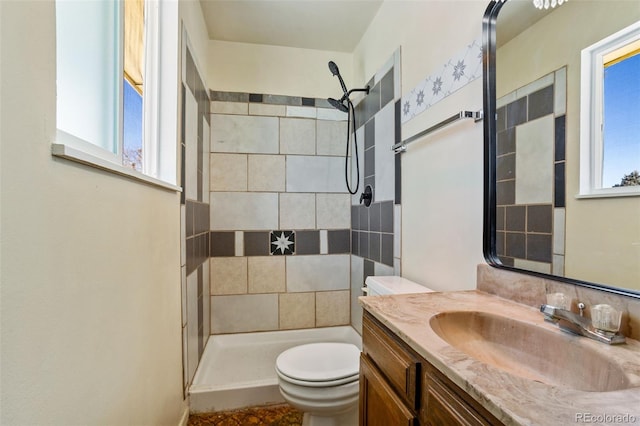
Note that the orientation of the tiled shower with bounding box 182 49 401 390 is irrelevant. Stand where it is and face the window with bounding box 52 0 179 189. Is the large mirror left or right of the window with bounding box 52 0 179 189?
left

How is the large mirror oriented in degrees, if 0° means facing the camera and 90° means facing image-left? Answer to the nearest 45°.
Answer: approximately 45°

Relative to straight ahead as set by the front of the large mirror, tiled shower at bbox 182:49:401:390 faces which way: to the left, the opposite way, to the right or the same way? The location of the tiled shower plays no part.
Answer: to the left

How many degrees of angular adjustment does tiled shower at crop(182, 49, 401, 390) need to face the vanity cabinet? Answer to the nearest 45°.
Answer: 0° — it already faces it
